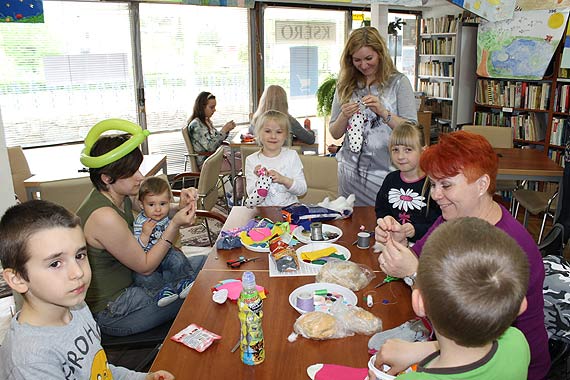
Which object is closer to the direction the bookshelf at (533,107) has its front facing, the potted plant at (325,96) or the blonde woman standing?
the blonde woman standing

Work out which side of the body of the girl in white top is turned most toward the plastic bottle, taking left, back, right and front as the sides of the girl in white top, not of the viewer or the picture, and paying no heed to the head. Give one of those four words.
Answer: front

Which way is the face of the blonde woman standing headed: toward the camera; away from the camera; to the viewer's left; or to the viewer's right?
toward the camera

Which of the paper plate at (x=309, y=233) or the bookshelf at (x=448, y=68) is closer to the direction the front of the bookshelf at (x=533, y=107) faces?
the paper plate

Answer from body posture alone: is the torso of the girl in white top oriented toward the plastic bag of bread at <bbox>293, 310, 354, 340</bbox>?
yes

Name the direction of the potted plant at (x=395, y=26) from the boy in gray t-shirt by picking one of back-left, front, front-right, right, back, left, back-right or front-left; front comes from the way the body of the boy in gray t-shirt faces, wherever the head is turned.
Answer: left

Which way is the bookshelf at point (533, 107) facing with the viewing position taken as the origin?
facing the viewer

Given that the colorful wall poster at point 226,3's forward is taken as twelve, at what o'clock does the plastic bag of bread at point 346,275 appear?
The plastic bag of bread is roughly at 12 o'clock from the colorful wall poster.

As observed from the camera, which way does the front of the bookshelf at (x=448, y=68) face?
facing the viewer and to the left of the viewer

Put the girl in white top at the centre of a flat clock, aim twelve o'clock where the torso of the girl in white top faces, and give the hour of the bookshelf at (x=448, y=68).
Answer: The bookshelf is roughly at 7 o'clock from the girl in white top.

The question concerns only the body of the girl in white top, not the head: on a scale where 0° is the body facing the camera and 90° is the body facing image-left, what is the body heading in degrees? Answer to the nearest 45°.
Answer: approximately 0°

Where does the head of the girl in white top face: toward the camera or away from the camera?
toward the camera
